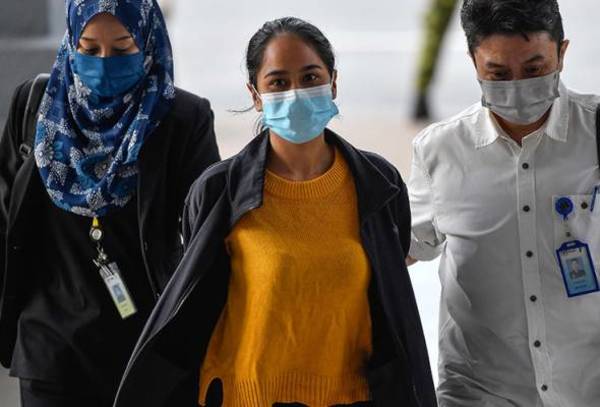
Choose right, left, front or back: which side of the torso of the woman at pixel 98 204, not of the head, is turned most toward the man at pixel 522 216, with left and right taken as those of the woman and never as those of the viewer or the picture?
left

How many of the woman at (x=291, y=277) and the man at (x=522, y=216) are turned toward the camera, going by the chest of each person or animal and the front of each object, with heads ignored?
2

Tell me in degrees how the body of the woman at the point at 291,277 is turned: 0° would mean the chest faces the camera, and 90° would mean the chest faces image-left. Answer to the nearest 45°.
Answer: approximately 0°

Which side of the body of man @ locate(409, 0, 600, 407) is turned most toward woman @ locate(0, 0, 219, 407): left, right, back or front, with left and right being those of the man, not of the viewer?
right

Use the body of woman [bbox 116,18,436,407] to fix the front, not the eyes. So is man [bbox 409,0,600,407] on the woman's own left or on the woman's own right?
on the woman's own left

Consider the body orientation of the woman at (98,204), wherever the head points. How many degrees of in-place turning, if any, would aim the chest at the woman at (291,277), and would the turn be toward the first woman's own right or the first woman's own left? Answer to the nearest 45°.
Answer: approximately 45° to the first woman's own left

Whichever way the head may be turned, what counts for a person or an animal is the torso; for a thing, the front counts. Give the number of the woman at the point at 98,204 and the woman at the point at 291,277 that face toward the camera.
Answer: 2

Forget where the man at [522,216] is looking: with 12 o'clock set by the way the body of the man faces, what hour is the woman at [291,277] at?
The woman is roughly at 2 o'clock from the man.
